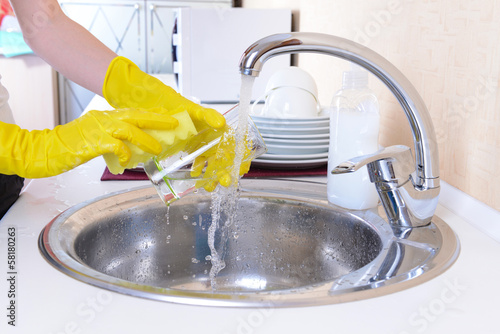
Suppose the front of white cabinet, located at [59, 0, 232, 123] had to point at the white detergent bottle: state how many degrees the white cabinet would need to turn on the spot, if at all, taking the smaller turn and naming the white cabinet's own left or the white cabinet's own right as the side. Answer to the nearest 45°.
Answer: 0° — it already faces it

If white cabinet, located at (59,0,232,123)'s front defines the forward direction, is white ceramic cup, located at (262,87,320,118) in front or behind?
in front

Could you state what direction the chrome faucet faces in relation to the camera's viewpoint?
facing to the left of the viewer

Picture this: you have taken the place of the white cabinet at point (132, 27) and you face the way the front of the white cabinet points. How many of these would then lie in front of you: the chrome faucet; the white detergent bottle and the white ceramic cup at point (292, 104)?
3

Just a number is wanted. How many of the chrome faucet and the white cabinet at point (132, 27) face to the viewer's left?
1

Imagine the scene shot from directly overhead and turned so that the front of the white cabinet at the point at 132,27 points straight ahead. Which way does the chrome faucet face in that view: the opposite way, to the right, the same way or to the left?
to the right

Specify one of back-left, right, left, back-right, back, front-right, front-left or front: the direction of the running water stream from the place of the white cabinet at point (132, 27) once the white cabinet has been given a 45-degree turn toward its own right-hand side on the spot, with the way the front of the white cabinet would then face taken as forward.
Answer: front-left

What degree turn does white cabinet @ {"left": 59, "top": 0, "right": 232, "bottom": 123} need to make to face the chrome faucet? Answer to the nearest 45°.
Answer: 0° — it already faces it

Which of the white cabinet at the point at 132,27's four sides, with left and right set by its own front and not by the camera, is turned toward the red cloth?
front
